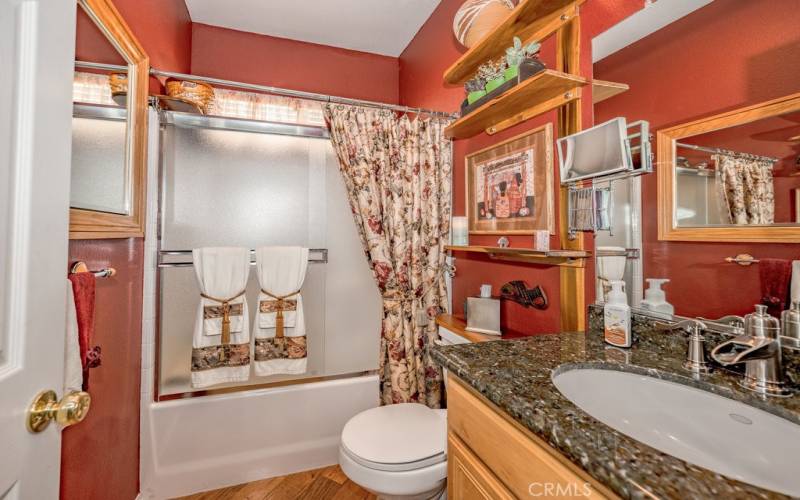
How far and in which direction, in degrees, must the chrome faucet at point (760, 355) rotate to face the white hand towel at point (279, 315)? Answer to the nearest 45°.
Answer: approximately 45° to its right

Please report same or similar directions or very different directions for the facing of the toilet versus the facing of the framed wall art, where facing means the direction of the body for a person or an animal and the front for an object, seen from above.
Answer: same or similar directions

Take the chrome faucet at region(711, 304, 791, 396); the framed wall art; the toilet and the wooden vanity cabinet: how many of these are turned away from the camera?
0

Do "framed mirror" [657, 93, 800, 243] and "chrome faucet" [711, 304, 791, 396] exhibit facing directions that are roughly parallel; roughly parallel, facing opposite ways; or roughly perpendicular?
roughly parallel

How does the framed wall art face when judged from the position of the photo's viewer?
facing the viewer and to the left of the viewer

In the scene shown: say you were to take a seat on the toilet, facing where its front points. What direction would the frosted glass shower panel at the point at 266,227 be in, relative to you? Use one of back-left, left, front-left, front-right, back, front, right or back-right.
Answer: front-right

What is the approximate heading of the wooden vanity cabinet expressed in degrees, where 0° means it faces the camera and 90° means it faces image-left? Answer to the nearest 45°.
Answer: approximately 45°
